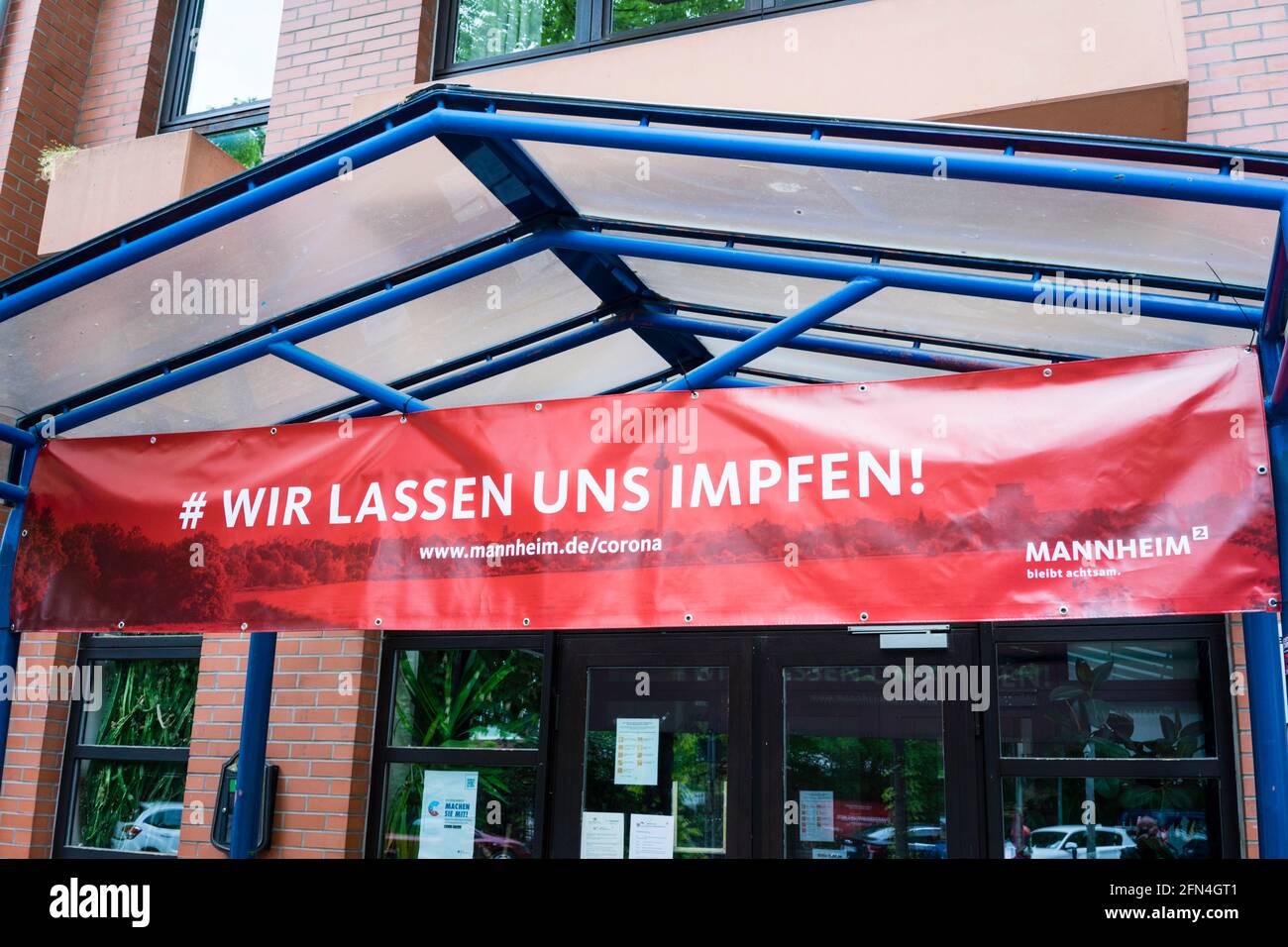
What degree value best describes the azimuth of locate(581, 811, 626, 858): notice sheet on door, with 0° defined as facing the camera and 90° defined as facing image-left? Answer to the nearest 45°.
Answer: approximately 0°

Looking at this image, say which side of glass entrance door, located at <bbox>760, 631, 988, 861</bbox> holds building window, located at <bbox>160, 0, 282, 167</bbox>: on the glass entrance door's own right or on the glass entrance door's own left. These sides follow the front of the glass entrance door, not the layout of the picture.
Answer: on the glass entrance door's own right

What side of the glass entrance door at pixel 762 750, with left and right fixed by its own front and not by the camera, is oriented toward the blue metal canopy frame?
front

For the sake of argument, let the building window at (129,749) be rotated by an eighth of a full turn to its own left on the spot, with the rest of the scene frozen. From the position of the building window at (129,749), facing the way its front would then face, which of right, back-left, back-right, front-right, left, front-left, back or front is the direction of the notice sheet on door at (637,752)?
front

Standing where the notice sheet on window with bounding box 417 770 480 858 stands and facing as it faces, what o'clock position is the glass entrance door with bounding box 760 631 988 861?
The glass entrance door is roughly at 10 o'clock from the notice sheet on window.

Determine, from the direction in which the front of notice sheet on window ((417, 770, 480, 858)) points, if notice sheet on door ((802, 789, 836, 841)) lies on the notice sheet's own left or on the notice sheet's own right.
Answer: on the notice sheet's own left

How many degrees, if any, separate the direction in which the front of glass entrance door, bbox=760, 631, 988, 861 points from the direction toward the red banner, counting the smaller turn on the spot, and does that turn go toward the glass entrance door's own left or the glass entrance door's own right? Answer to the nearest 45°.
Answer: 0° — it already faces it

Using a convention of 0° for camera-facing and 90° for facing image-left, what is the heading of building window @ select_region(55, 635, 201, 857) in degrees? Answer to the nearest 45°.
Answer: approximately 0°

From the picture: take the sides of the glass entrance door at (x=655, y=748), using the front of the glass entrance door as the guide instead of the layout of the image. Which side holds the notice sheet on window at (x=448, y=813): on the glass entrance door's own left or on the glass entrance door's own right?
on the glass entrance door's own right
